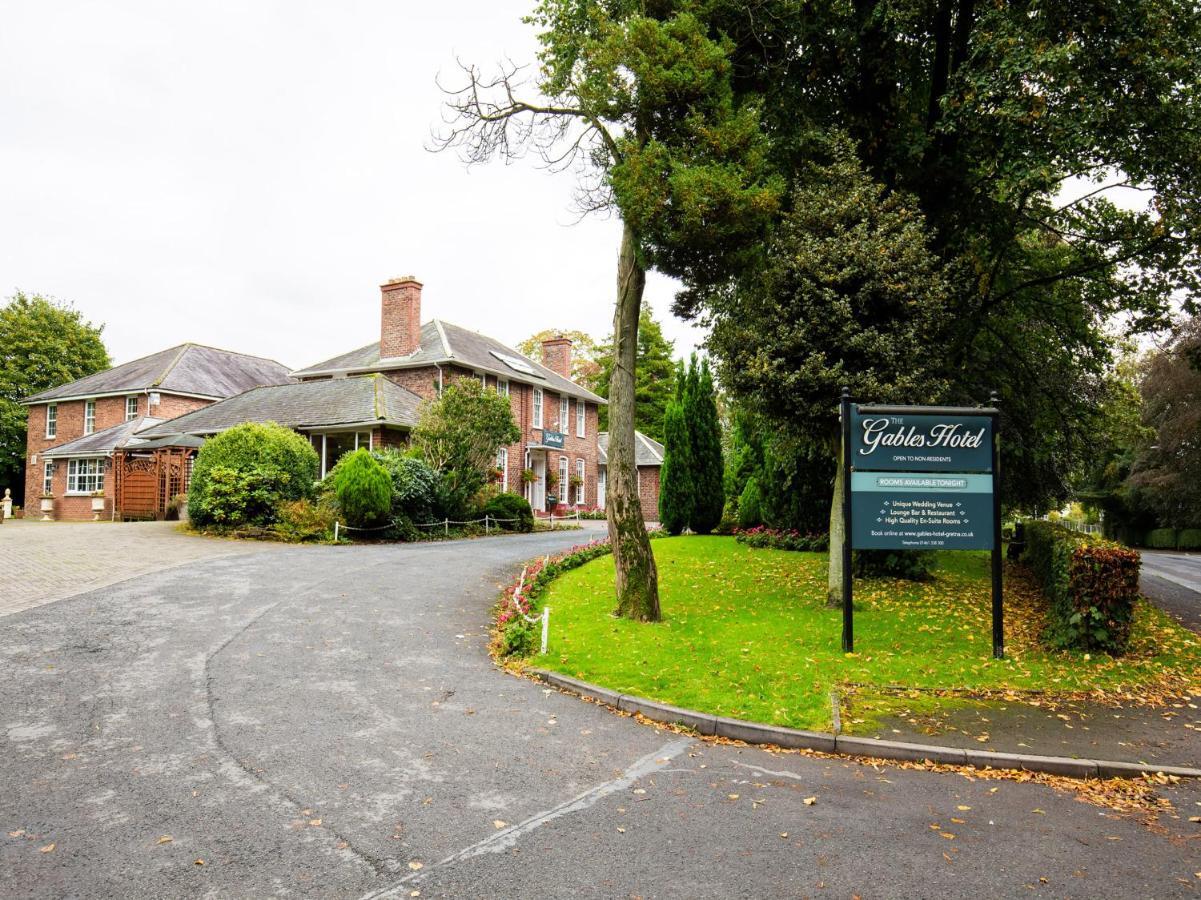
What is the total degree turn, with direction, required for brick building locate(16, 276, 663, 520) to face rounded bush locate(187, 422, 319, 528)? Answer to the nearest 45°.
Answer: approximately 45° to its right

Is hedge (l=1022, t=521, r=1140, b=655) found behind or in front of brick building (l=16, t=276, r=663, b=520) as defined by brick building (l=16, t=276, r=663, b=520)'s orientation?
in front

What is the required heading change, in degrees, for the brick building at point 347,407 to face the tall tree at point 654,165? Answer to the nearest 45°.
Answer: approximately 45° to its right

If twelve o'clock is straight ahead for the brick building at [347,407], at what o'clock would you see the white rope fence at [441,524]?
The white rope fence is roughly at 1 o'clock from the brick building.

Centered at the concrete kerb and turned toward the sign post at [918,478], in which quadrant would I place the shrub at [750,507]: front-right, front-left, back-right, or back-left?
front-left

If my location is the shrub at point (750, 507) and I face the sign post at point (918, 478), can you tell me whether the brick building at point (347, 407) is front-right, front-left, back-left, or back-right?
back-right

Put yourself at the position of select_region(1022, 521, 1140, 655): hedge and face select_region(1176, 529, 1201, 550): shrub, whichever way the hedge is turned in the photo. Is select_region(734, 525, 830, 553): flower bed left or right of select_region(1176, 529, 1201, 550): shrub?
left

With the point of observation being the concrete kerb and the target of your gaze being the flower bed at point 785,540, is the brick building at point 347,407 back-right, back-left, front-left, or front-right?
front-left

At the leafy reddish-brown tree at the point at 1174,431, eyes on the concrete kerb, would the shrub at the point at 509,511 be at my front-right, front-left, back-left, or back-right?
front-right

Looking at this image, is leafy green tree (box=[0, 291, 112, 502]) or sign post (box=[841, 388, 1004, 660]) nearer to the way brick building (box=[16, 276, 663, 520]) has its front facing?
the sign post

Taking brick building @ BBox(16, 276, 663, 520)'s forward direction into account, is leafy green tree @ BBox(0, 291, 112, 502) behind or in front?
behind

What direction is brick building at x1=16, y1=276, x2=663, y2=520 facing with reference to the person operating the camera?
facing the viewer and to the right of the viewer

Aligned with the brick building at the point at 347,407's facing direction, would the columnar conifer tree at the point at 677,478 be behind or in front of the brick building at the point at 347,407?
in front

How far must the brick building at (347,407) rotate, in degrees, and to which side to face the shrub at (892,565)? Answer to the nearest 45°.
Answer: approximately 45° to its right

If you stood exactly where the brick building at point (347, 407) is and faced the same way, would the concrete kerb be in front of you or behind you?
in front

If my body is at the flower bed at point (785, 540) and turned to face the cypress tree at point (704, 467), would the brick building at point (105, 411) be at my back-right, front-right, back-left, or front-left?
front-left
